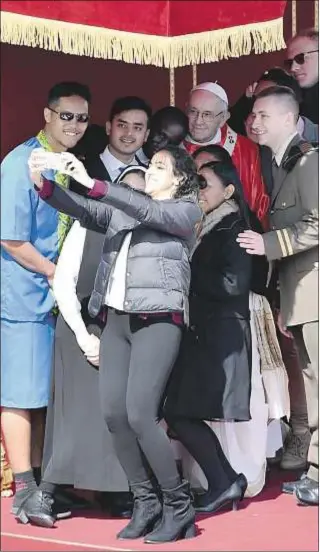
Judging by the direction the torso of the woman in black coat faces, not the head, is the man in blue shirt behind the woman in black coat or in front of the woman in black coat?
in front

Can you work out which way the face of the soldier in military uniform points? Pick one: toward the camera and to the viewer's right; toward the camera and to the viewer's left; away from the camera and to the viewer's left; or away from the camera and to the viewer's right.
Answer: toward the camera and to the viewer's left

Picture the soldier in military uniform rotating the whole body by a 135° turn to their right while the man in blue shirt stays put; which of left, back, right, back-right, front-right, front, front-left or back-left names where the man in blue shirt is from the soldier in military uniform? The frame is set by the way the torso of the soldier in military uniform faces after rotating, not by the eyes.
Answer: left

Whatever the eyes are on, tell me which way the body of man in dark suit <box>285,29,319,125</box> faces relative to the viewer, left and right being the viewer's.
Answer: facing the viewer and to the left of the viewer

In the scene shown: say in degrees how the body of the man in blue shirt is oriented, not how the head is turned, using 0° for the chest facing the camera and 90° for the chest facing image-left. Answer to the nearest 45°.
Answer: approximately 315°

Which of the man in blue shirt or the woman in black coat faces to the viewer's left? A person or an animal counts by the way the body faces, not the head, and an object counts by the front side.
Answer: the woman in black coat

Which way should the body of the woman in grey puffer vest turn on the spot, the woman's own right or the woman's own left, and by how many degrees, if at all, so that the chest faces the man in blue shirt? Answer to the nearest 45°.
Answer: approximately 90° to the woman's own right

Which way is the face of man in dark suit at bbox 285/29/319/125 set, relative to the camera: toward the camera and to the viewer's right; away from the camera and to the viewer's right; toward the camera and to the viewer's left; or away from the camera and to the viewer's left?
toward the camera and to the viewer's left

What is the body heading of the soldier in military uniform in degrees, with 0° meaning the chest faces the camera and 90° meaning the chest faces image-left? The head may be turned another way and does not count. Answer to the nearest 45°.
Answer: approximately 45°

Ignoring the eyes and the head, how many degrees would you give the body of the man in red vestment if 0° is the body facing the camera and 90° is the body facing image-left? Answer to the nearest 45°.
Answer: approximately 45°

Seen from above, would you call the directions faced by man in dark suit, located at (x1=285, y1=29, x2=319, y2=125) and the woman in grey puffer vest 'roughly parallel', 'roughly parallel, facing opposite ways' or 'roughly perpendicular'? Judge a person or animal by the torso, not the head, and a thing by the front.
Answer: roughly parallel

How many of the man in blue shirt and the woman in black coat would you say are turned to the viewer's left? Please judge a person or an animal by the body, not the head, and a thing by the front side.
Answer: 1

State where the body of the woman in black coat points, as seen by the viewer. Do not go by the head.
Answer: to the viewer's left
